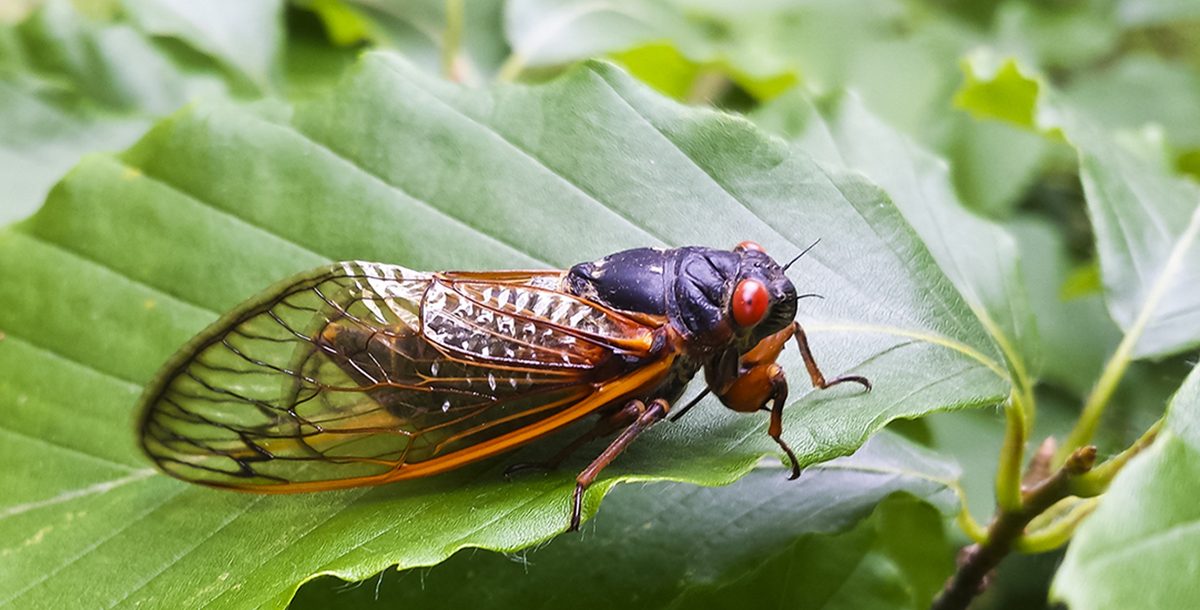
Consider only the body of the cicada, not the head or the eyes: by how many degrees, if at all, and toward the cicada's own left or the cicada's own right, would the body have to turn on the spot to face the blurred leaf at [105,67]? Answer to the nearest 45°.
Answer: approximately 135° to the cicada's own left

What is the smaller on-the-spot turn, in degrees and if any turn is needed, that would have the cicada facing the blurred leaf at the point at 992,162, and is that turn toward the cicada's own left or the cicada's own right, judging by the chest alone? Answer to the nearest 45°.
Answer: approximately 45° to the cicada's own left

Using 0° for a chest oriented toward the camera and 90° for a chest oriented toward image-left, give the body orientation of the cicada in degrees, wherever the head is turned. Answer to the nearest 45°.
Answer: approximately 270°

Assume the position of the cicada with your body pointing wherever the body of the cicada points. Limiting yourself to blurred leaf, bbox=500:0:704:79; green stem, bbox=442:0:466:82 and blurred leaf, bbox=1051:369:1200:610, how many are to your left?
2

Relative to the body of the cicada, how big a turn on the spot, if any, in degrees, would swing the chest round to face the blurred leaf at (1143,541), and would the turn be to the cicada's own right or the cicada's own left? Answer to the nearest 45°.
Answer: approximately 45° to the cicada's own right
